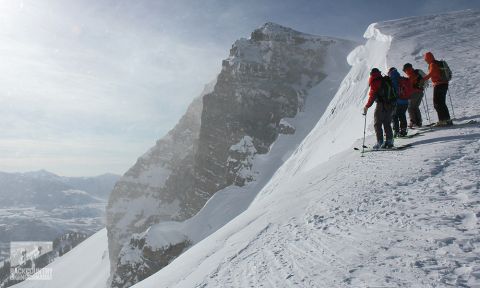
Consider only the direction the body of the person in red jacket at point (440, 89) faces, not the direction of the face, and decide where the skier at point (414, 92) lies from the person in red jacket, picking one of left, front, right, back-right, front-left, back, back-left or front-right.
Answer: front-right

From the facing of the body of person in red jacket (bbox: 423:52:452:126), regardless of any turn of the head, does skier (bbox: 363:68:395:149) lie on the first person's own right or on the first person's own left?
on the first person's own left

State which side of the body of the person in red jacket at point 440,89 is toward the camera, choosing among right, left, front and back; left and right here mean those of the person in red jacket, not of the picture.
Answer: left

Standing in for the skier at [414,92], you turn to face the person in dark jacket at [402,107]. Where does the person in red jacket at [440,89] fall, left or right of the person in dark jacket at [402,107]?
left

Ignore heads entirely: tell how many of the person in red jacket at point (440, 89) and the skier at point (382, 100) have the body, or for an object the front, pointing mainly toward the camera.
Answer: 0

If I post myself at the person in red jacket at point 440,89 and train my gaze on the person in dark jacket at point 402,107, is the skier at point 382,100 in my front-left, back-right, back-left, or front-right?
front-left

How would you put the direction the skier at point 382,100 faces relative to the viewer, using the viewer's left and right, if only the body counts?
facing away from the viewer and to the left of the viewer

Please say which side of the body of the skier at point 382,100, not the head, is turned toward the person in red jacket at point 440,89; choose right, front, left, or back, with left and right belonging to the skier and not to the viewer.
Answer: right

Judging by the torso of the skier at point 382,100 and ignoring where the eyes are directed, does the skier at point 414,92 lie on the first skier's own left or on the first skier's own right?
on the first skier's own right

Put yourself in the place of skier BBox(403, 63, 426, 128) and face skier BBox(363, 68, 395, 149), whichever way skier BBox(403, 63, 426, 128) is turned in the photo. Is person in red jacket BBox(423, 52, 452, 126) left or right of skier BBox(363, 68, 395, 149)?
left
